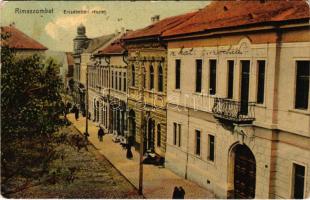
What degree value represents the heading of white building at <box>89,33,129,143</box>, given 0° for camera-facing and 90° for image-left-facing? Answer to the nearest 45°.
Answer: approximately 45°

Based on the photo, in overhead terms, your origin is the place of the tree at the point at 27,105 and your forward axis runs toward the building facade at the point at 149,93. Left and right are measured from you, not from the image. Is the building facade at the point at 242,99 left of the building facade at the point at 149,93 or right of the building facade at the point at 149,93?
right

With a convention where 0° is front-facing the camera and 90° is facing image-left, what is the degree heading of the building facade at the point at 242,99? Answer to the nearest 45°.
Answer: approximately 45°

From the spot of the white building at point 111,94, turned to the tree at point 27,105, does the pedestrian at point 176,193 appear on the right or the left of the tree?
left
